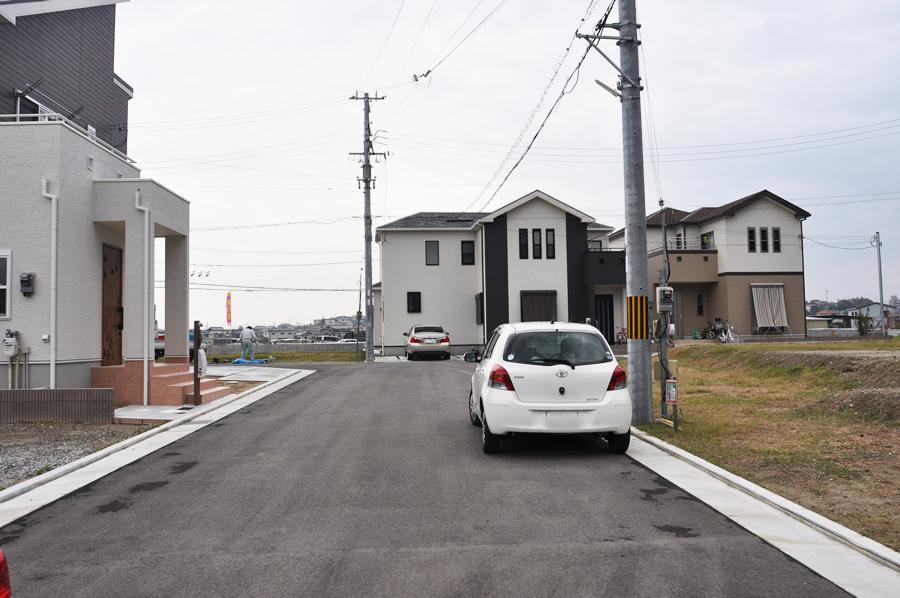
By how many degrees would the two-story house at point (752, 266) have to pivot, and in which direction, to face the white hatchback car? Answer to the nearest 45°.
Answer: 0° — it already faces it

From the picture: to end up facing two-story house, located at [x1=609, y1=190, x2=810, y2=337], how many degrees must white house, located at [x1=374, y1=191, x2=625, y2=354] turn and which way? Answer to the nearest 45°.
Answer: approximately 90° to its left

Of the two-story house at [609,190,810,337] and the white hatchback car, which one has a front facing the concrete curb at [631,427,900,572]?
the two-story house

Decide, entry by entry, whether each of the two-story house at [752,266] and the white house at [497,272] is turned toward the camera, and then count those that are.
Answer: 2

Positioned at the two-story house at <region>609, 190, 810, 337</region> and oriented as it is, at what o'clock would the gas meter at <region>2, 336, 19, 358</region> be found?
The gas meter is roughly at 1 o'clock from the two-story house.

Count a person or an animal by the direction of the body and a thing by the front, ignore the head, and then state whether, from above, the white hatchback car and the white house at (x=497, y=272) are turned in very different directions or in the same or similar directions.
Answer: very different directions

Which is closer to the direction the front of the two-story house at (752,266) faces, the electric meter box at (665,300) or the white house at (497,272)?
the electric meter box

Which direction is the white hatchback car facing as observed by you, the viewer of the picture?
facing away from the viewer

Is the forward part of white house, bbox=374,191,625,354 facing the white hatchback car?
yes
